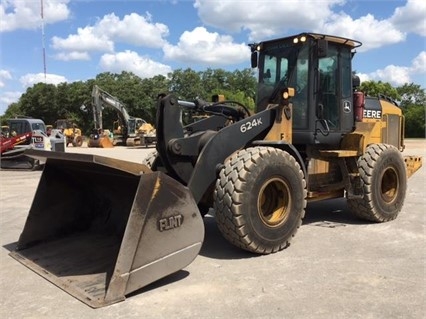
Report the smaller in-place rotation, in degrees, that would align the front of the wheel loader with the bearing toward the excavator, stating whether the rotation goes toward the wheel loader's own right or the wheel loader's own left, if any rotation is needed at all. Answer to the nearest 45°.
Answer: approximately 135° to the wheel loader's own right

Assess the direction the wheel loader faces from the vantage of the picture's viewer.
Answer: facing the viewer and to the left of the viewer
